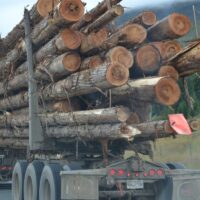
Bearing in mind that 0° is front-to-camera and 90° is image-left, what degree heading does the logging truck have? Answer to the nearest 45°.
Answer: approximately 135°
